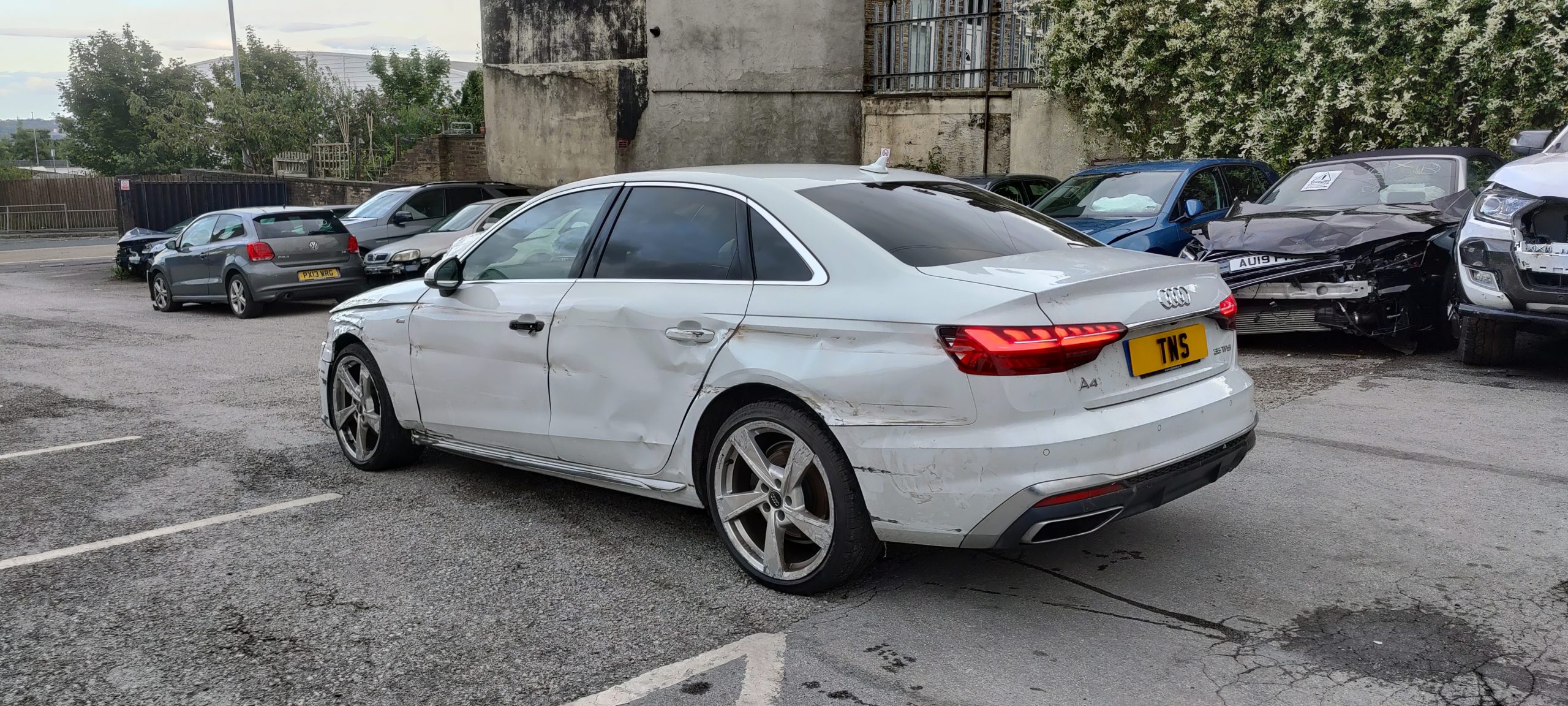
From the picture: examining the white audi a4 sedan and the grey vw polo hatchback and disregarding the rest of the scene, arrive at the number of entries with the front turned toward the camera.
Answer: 0

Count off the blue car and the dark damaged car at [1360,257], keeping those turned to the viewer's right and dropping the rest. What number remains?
0

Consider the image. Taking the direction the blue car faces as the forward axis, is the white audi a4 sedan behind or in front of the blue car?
in front

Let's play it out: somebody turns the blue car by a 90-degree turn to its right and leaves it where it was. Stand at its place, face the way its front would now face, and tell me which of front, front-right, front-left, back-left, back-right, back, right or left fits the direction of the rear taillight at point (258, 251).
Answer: front-left

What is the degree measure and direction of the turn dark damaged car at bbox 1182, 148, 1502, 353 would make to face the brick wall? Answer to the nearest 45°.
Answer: approximately 90° to its right

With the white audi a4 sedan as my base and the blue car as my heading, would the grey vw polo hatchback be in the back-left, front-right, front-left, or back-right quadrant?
front-left

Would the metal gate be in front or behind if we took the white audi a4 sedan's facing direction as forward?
in front

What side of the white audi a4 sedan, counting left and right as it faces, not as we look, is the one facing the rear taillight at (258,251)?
front

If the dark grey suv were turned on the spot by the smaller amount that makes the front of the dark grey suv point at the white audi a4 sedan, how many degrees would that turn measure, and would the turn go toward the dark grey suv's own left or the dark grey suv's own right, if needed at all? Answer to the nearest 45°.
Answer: approximately 45° to the dark grey suv's own left

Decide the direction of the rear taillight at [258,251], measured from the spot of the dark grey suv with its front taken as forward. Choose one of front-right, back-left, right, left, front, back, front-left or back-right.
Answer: front

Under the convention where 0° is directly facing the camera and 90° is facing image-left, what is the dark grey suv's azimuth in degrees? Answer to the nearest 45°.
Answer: approximately 45°

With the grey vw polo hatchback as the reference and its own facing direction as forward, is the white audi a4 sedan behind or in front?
behind

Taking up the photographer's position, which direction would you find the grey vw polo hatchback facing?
facing away from the viewer and to the left of the viewer

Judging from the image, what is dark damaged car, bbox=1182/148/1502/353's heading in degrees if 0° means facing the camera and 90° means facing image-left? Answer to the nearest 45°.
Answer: approximately 45°

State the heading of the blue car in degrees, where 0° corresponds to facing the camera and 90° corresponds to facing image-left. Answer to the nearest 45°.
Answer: approximately 45°

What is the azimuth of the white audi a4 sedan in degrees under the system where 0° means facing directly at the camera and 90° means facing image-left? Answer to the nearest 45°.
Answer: approximately 135°

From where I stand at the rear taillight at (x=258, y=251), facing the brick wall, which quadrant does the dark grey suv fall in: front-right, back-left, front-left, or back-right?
front-right
